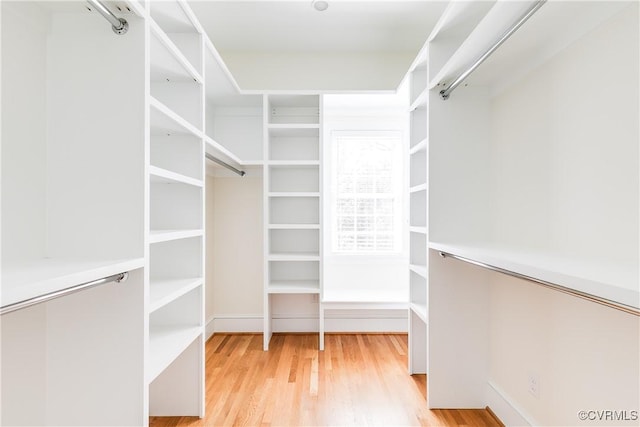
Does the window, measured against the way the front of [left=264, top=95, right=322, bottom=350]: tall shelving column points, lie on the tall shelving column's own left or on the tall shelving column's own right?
on the tall shelving column's own left

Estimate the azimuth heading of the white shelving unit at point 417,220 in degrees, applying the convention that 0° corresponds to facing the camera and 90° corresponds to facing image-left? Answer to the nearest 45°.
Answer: approximately 90°

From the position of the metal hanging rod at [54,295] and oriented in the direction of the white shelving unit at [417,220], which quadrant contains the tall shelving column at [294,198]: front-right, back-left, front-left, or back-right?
front-left

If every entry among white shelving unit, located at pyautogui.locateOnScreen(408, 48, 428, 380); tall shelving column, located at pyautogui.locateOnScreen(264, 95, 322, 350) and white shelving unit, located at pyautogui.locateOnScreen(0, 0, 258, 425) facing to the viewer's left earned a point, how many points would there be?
1

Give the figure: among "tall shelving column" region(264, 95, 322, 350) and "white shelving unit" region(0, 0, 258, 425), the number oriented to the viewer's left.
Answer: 0

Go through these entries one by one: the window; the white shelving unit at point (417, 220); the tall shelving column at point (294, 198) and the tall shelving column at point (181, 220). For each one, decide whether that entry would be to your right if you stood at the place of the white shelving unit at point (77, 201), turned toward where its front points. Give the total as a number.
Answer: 0

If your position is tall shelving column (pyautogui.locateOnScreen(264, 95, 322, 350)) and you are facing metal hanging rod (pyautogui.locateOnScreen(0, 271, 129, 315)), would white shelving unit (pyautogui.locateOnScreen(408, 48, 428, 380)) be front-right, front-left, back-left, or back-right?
front-left

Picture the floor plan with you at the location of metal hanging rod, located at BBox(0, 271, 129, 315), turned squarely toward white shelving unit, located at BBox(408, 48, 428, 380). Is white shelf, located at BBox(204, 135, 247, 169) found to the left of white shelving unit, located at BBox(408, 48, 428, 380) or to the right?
left

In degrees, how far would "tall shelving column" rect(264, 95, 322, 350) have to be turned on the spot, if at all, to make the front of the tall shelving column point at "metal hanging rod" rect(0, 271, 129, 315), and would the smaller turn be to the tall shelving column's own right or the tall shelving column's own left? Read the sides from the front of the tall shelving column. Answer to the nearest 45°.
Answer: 0° — it already faces it

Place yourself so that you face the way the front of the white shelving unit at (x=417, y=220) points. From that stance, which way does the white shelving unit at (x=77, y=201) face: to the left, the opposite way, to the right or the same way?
the opposite way

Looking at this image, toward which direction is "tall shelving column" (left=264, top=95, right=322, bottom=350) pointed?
toward the camera

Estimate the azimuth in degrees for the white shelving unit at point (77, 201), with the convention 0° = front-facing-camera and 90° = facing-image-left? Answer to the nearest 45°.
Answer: approximately 315°

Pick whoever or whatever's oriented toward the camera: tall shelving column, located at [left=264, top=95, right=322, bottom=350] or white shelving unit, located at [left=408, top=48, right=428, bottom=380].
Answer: the tall shelving column

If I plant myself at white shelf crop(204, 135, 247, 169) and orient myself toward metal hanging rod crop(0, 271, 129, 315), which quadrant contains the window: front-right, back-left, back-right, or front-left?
back-left

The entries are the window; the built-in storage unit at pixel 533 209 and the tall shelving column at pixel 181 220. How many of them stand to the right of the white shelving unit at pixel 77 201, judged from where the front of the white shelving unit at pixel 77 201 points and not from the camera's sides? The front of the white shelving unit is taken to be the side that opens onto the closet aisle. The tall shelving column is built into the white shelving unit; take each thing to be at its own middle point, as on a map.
0

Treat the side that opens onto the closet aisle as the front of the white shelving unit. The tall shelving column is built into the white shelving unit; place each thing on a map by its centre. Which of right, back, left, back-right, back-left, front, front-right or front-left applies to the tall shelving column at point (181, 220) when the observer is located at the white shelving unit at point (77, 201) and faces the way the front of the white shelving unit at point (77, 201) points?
left

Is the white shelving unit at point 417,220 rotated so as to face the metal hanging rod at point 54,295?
no

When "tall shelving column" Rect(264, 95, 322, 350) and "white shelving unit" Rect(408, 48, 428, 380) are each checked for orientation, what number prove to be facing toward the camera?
1
